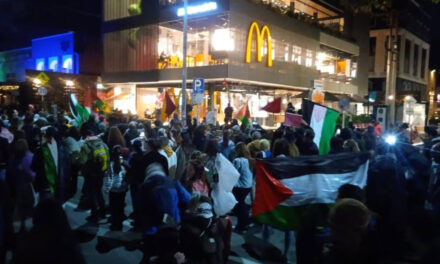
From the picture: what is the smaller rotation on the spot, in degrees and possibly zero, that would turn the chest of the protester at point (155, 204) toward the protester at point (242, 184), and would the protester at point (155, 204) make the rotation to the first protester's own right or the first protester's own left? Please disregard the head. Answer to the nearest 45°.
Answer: approximately 45° to the first protester's own right

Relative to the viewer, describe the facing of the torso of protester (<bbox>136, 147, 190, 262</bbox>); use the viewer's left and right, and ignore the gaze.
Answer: facing away from the viewer

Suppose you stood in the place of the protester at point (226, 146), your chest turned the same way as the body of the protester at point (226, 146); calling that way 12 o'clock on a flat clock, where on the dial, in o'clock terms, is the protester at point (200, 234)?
the protester at point (200, 234) is roughly at 6 o'clock from the protester at point (226, 146).

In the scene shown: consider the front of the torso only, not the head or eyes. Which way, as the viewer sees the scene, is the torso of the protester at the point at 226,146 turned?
away from the camera

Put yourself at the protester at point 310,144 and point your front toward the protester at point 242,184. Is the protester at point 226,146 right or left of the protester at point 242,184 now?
right

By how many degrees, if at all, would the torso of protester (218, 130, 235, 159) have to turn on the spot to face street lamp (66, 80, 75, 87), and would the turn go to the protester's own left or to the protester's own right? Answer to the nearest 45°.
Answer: approximately 45° to the protester's own left

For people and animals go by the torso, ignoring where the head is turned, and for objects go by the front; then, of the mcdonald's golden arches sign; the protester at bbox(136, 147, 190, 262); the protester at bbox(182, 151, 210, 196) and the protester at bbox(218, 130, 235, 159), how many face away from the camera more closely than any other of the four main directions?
3

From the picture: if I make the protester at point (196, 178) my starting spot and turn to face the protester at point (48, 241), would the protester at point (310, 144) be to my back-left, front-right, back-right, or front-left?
back-left

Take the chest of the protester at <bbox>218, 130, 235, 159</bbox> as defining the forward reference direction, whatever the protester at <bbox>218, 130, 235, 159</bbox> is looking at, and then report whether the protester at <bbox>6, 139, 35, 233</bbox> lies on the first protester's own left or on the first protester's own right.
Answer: on the first protester's own left

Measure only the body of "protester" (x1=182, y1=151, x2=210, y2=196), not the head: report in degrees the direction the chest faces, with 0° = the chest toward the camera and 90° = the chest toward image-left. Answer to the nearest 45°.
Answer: approximately 180°

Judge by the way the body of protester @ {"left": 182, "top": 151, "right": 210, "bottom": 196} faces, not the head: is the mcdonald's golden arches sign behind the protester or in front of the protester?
in front

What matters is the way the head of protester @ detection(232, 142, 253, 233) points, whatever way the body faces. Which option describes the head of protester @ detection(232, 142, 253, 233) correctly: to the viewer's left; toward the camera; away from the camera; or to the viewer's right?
away from the camera

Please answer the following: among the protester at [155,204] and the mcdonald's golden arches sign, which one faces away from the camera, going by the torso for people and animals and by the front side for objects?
the protester

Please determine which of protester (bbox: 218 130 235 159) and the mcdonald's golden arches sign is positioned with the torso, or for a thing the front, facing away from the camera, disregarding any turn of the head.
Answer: the protester

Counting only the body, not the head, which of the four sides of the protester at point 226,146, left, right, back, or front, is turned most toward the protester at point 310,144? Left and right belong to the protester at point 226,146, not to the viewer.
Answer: right

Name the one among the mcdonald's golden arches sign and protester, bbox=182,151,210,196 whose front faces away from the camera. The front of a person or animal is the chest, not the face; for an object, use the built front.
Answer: the protester
